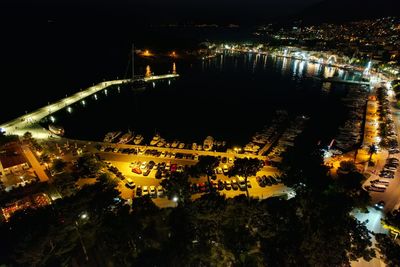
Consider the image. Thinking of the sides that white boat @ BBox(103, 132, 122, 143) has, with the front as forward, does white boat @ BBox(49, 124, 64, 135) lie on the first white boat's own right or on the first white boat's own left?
on the first white boat's own left

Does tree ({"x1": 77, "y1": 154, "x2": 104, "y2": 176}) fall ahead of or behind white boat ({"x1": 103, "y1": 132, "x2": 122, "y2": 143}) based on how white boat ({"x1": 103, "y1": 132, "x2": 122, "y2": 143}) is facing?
behind

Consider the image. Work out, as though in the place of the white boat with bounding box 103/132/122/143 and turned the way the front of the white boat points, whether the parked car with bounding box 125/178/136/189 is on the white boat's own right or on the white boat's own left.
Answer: on the white boat's own right

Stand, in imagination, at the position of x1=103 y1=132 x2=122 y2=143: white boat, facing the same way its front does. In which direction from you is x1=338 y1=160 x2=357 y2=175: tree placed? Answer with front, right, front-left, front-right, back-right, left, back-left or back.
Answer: right

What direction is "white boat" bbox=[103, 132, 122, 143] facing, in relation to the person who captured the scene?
facing away from the viewer and to the right of the viewer

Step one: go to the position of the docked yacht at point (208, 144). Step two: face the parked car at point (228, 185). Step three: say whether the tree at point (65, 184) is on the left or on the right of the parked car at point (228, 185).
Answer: right

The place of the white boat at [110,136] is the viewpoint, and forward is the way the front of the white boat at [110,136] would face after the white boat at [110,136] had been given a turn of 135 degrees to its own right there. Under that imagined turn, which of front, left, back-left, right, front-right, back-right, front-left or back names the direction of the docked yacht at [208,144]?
front-left

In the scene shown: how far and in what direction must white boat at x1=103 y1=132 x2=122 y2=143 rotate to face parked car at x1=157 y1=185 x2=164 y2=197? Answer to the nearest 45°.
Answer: approximately 135° to its right

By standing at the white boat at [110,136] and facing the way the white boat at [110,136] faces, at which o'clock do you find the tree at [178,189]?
The tree is roughly at 4 o'clock from the white boat.

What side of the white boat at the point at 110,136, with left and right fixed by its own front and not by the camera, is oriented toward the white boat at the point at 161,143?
right

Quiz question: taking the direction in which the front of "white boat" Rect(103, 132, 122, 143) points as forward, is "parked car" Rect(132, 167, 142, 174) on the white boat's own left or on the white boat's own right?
on the white boat's own right

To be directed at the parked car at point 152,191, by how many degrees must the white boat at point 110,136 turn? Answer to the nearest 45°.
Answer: approximately 135° to its right

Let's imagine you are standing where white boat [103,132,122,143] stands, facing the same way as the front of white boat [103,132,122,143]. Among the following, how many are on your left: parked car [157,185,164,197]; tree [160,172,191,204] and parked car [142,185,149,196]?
0

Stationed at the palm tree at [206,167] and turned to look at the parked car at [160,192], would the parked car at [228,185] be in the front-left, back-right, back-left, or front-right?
back-left

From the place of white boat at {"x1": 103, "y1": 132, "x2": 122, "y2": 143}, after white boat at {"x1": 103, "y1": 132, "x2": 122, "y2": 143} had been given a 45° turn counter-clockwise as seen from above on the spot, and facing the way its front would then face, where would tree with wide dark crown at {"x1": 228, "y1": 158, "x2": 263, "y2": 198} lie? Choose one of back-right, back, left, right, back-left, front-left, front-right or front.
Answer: back-right

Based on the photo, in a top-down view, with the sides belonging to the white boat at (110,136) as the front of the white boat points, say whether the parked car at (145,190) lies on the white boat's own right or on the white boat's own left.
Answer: on the white boat's own right

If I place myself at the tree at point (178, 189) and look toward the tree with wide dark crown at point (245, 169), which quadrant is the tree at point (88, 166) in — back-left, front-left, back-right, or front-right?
back-left

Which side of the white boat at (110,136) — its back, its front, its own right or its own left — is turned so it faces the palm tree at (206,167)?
right
